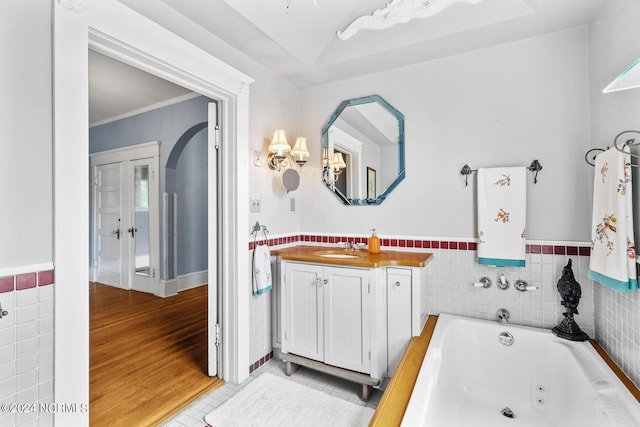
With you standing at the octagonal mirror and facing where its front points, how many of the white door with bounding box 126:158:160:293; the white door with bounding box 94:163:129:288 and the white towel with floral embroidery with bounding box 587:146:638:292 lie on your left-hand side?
1

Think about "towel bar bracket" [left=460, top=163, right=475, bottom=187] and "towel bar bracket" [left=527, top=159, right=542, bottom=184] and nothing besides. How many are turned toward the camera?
2

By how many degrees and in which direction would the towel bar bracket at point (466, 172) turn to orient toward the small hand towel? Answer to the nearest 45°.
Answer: approximately 45° to its right
